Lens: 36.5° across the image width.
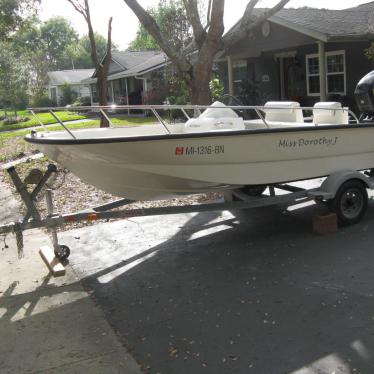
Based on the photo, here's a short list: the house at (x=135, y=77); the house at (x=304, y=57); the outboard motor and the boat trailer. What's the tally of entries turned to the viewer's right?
0

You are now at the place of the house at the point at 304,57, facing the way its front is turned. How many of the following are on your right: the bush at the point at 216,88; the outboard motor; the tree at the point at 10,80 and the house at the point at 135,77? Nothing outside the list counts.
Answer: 3

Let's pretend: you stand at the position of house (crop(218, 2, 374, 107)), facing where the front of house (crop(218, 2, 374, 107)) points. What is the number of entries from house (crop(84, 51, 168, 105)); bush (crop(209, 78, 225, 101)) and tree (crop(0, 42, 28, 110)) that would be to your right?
3

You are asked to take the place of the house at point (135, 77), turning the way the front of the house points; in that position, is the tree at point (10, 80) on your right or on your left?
on your right

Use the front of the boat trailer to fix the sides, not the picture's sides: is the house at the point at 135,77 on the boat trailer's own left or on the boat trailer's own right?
on the boat trailer's own right

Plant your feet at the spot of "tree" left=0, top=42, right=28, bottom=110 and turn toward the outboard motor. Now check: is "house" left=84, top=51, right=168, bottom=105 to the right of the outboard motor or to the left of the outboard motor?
left

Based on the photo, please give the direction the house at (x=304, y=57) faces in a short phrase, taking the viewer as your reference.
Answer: facing the viewer and to the left of the viewer

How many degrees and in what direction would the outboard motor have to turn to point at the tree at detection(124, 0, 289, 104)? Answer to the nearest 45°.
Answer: approximately 90° to its right
